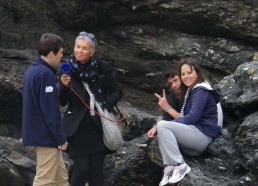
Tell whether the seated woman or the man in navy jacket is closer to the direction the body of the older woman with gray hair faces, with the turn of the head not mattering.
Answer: the man in navy jacket

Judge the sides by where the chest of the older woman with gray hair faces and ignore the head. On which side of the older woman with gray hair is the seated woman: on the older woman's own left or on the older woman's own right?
on the older woman's own left

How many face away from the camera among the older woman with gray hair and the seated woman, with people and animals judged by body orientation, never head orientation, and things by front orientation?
0

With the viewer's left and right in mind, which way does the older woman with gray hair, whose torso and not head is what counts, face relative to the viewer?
facing the viewer and to the left of the viewer

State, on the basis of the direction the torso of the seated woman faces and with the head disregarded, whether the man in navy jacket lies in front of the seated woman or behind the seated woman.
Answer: in front
